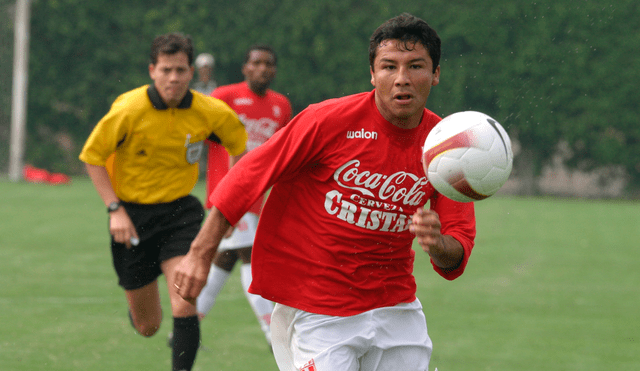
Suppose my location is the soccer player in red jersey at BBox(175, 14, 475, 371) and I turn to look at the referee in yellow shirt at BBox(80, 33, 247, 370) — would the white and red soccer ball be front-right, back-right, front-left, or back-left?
back-right

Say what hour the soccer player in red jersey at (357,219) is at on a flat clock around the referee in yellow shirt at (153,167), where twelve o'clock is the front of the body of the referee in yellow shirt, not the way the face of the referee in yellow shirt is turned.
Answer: The soccer player in red jersey is roughly at 11 o'clock from the referee in yellow shirt.

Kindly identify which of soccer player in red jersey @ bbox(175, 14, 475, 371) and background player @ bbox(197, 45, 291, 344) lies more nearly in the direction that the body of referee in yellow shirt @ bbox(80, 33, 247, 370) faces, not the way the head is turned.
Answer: the soccer player in red jersey

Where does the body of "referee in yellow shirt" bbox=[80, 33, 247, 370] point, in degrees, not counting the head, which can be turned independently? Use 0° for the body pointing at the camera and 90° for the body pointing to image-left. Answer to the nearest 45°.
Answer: approximately 0°

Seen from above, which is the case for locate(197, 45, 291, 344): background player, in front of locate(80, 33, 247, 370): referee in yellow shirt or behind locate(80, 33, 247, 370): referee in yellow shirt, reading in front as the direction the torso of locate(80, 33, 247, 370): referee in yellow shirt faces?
behind

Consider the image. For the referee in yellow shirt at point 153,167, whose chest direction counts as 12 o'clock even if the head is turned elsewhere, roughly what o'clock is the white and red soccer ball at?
The white and red soccer ball is roughly at 11 o'clock from the referee in yellow shirt.

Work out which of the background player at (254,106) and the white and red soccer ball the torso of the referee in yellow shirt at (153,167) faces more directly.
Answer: the white and red soccer ball
